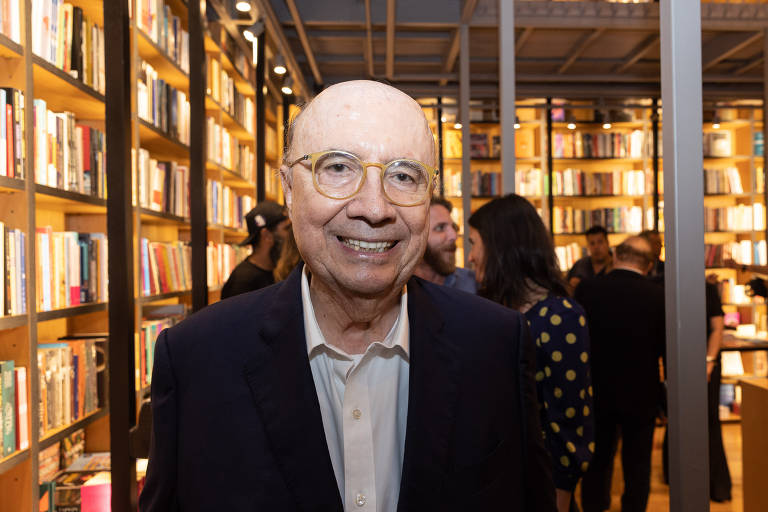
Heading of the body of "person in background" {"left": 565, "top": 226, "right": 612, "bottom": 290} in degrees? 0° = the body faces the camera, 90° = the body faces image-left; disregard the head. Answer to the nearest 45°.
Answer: approximately 0°

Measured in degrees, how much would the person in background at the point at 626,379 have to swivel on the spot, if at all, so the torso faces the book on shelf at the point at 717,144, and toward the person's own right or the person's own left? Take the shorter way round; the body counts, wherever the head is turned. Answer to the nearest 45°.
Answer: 0° — they already face it

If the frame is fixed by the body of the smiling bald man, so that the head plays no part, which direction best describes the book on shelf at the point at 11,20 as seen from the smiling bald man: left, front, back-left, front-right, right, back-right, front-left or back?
back-right

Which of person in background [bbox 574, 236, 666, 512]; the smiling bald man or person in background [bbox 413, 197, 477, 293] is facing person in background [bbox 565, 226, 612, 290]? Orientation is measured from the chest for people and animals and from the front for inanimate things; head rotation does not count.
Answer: person in background [bbox 574, 236, 666, 512]

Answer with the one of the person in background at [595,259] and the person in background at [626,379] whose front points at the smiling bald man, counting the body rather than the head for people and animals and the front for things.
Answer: the person in background at [595,259]

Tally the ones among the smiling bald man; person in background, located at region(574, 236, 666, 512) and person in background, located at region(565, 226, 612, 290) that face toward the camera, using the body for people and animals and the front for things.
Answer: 2

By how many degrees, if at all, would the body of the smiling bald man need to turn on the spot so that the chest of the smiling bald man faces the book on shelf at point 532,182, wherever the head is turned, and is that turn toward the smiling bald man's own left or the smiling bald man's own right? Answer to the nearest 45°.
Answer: approximately 180°

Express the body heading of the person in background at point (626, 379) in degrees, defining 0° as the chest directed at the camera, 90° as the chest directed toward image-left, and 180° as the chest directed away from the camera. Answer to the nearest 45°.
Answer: approximately 180°

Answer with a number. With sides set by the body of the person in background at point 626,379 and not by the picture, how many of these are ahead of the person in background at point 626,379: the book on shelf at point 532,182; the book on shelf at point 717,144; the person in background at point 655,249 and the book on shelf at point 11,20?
3

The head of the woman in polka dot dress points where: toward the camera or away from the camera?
away from the camera
